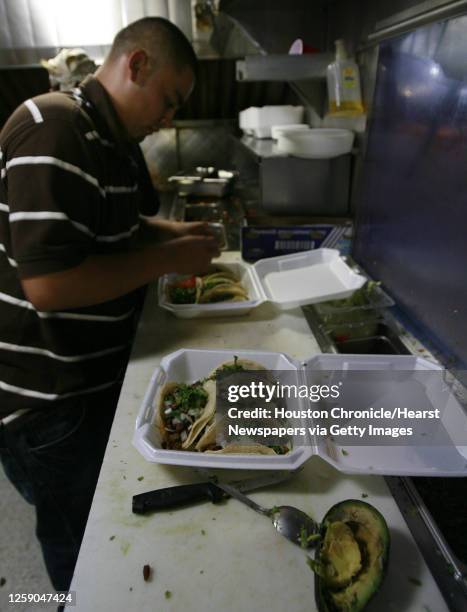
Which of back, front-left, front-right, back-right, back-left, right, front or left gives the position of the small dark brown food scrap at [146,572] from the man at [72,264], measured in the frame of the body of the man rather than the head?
right

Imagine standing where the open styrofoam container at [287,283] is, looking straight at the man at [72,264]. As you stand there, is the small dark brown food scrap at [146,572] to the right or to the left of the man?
left

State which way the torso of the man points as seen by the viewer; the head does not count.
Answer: to the viewer's right

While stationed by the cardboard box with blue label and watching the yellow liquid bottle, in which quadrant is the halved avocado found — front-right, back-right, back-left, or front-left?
back-right

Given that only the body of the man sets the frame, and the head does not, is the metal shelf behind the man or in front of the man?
in front

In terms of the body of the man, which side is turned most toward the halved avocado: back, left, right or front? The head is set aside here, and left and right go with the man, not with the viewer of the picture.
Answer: right

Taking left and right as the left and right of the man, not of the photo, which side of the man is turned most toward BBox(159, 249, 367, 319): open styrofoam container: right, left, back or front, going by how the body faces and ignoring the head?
front

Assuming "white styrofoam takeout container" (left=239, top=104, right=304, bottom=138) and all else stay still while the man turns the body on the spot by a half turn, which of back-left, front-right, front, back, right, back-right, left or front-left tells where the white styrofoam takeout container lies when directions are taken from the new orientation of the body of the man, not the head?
back-right

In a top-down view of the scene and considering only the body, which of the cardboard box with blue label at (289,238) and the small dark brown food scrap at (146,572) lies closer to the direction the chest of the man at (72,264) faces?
the cardboard box with blue label

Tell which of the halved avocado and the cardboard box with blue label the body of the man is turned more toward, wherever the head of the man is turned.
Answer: the cardboard box with blue label

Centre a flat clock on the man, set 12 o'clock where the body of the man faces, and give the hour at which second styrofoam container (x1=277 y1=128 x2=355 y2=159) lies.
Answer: The second styrofoam container is roughly at 11 o'clock from the man.
